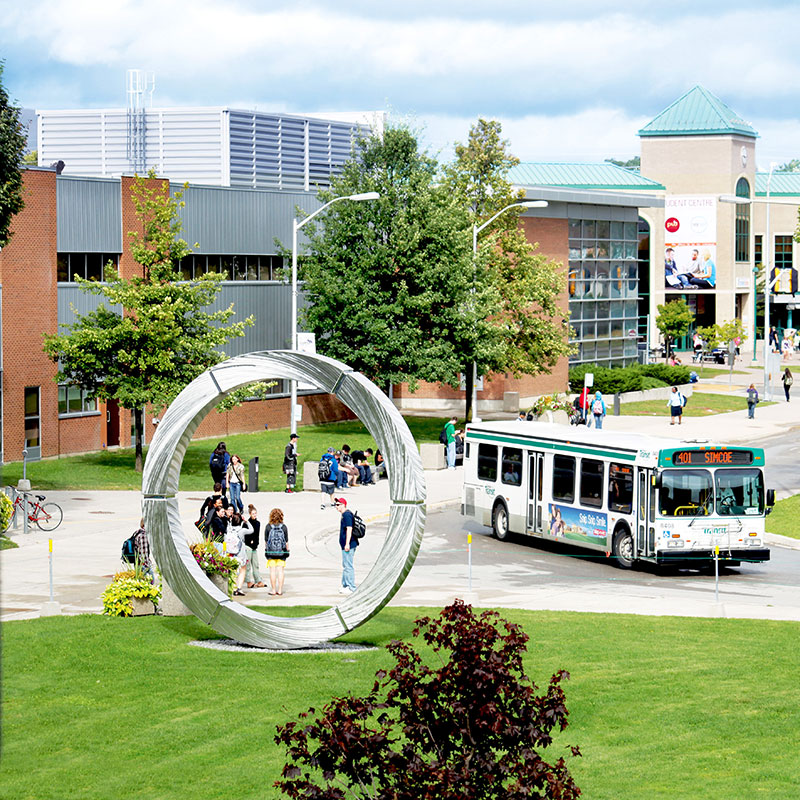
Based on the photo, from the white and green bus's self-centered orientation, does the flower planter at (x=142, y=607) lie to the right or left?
on its right

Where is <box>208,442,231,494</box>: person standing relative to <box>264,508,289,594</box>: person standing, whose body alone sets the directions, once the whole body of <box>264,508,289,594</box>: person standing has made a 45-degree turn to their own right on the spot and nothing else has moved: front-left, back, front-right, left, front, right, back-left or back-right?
front-left

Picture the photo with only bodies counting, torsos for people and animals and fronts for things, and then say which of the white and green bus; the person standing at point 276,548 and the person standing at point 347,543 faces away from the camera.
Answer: the person standing at point 276,548

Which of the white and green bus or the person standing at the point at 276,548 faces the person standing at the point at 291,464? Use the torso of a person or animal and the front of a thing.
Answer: the person standing at the point at 276,548

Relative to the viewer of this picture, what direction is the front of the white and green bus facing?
facing the viewer and to the right of the viewer

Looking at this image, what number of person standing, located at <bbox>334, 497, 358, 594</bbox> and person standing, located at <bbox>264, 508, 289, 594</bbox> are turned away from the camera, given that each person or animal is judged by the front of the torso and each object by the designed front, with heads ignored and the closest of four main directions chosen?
1

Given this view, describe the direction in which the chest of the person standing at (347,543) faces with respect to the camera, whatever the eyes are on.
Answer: to the viewer's left

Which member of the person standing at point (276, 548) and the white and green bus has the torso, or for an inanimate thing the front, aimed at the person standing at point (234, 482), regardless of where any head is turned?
the person standing at point (276, 548)

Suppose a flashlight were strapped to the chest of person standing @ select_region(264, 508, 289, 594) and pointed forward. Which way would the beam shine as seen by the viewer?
away from the camera

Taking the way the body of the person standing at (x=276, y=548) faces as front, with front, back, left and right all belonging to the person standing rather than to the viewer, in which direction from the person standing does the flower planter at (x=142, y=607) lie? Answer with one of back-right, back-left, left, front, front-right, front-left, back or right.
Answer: back-left

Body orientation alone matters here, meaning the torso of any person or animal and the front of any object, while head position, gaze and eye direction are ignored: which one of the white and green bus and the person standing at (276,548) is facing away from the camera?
the person standing

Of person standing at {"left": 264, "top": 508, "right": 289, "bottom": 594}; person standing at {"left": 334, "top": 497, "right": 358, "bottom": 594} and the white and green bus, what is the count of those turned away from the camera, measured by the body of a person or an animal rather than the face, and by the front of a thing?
1

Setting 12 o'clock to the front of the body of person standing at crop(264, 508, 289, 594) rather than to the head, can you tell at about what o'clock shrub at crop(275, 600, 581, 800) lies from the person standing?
The shrub is roughly at 6 o'clock from the person standing.

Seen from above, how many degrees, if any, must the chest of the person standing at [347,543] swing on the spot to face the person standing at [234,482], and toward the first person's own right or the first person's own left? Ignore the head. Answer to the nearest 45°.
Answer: approximately 90° to the first person's own right
